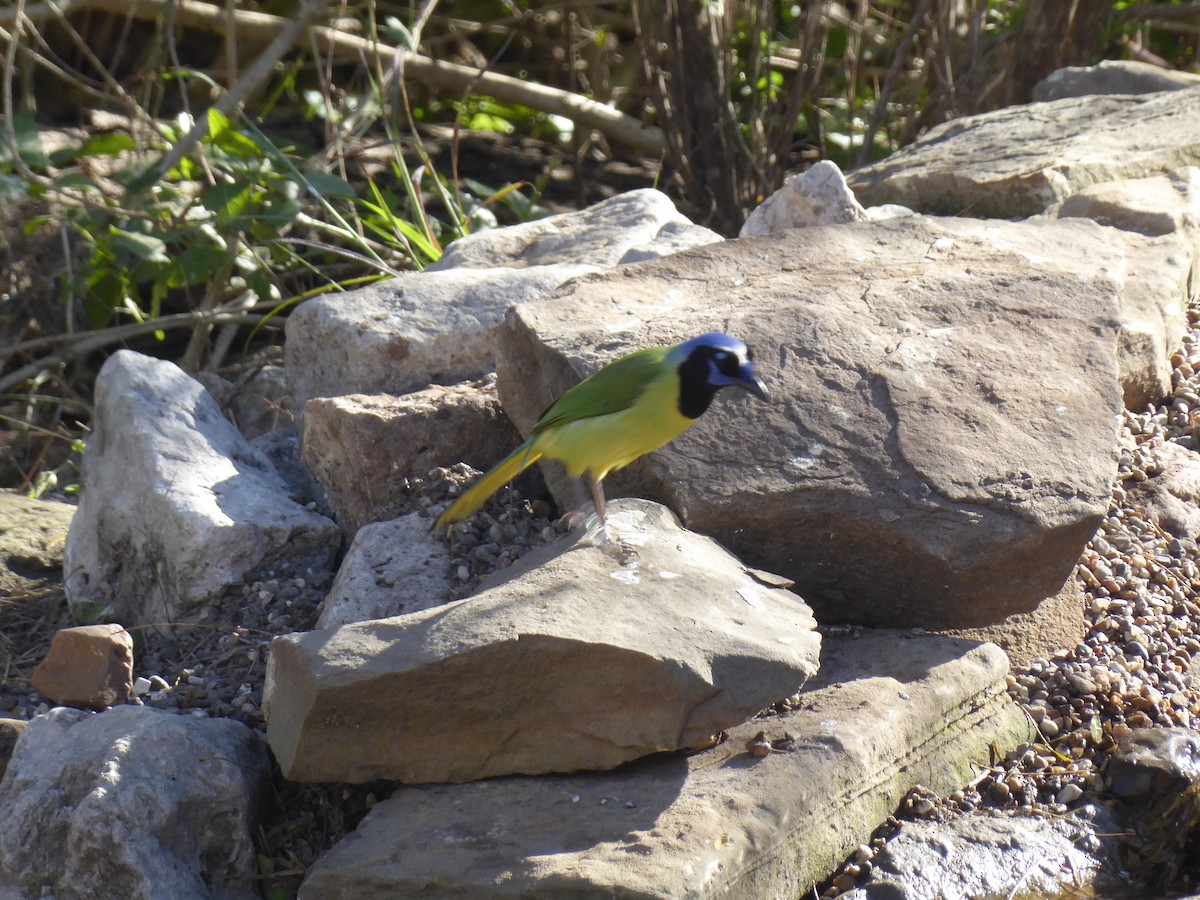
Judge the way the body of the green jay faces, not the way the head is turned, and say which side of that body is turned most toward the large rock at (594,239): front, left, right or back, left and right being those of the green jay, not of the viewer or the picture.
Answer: left

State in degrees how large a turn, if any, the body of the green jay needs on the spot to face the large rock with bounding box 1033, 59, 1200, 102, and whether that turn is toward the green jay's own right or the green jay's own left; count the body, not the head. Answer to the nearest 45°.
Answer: approximately 45° to the green jay's own left

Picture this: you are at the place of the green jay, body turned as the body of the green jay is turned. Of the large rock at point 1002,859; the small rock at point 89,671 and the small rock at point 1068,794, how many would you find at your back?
1

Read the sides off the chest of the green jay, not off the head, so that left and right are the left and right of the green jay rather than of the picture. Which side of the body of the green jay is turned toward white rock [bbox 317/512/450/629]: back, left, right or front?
back

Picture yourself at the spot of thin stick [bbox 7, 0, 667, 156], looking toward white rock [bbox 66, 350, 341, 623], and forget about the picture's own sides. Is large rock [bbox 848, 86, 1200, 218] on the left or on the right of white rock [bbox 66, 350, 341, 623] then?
left

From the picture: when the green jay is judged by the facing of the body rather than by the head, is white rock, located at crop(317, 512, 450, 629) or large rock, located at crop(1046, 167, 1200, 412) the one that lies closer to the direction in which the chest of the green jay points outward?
the large rock

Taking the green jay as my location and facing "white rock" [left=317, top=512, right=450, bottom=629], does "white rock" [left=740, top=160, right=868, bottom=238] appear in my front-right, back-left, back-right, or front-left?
back-right

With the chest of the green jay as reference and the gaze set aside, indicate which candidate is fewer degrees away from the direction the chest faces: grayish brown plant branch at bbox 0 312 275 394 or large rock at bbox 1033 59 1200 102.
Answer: the large rock

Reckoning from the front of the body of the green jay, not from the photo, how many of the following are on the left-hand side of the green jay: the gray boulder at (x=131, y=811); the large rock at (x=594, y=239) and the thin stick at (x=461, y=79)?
2

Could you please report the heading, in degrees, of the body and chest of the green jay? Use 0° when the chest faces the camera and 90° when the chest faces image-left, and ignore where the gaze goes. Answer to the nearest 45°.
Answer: approximately 270°

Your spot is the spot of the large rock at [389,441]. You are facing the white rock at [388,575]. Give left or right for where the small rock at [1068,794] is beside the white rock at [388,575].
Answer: left

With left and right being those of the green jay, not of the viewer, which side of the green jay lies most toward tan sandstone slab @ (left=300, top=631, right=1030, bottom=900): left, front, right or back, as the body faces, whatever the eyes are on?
right

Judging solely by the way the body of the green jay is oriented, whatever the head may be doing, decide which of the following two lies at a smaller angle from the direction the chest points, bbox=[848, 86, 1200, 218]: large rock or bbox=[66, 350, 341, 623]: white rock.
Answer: the large rock

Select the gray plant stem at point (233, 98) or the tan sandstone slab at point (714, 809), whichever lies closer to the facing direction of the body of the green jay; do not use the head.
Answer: the tan sandstone slab

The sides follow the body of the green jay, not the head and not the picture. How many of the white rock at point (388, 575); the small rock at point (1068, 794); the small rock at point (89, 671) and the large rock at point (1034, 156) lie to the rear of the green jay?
2

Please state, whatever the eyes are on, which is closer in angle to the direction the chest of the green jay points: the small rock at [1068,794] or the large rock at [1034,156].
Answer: the small rock

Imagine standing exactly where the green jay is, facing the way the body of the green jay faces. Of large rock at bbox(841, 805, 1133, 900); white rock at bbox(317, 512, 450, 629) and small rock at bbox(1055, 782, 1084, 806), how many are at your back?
1
